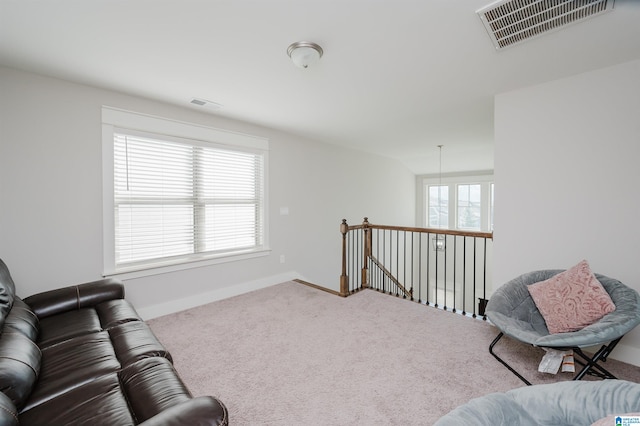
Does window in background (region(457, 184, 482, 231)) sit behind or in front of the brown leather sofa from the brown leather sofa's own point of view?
in front

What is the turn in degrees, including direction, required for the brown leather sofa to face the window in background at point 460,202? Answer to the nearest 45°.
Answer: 0° — it already faces it

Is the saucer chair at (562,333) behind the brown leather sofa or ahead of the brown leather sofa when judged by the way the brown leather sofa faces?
ahead

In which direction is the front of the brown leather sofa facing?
to the viewer's right

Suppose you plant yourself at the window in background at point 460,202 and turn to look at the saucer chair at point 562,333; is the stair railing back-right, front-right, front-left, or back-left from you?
front-right

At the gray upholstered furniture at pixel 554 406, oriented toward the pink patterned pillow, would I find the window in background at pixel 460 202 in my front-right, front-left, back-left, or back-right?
front-left

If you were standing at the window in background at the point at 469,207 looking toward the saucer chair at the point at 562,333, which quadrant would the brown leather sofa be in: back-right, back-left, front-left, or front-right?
front-right

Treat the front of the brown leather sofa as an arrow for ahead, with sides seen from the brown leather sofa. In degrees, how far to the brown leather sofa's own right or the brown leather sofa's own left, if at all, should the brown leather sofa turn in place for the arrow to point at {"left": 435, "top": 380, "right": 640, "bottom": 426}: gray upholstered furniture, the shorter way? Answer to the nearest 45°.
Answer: approximately 45° to the brown leather sofa's own right

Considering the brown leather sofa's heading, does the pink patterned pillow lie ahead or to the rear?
ahead
